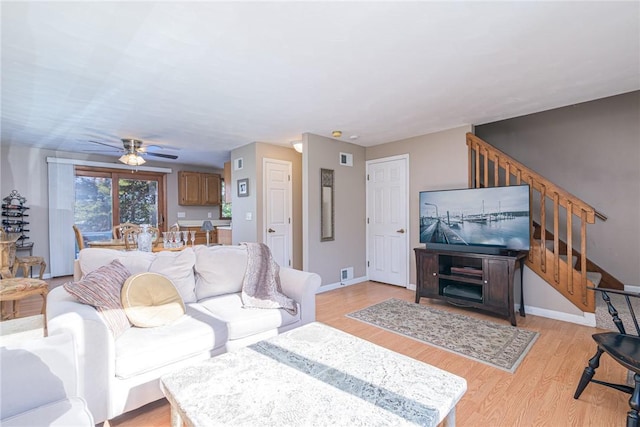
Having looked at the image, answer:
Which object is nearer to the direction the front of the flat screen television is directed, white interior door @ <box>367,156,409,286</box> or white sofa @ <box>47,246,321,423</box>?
the white sofa

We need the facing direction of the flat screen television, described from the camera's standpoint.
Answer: facing the viewer and to the left of the viewer

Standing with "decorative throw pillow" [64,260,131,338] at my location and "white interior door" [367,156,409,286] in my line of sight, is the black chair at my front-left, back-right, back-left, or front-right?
front-right

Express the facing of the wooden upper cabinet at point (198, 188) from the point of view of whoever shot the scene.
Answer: facing the viewer

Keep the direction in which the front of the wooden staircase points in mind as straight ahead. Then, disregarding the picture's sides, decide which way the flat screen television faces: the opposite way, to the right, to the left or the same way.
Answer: to the right

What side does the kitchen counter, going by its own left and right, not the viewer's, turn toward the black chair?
front

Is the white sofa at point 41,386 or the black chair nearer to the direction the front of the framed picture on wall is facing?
the white sofa

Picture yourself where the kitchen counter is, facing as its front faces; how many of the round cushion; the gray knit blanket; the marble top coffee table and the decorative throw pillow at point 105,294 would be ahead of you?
4

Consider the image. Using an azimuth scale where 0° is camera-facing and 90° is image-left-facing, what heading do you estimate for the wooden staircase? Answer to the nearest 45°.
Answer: approximately 315°

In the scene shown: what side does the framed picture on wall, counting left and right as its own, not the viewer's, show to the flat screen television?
left

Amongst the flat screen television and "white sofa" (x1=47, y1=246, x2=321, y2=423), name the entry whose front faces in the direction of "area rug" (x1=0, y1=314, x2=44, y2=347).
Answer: the flat screen television

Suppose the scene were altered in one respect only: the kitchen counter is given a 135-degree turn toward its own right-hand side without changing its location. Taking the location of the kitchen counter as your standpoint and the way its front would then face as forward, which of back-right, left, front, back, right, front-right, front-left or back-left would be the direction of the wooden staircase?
back

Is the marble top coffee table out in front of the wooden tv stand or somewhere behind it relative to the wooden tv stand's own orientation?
in front

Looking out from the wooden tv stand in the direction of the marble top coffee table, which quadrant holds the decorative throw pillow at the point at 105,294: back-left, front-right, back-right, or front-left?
front-right

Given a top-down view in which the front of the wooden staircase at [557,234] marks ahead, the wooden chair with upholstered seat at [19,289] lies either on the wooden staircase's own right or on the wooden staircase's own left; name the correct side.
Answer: on the wooden staircase's own right

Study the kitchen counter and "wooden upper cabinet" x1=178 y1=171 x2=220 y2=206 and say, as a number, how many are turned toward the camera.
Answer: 2

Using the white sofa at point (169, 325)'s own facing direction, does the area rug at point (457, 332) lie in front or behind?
in front

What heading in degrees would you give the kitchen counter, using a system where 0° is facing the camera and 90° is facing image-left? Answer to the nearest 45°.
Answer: approximately 0°

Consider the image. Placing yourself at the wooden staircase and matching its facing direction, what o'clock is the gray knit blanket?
The gray knit blanket is roughly at 3 o'clock from the wooden staircase.
